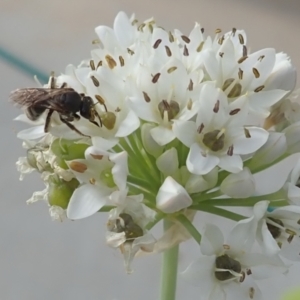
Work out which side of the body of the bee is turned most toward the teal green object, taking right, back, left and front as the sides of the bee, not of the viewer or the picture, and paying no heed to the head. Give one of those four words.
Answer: left

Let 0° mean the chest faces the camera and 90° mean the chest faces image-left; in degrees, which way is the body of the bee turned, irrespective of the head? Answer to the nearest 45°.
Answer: approximately 270°
